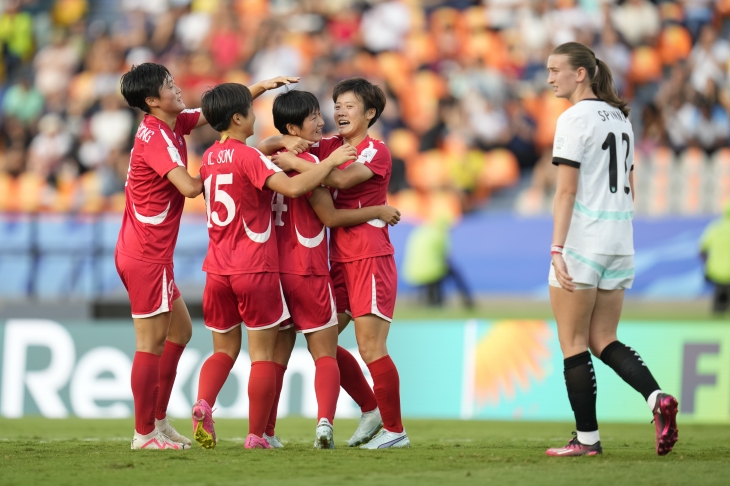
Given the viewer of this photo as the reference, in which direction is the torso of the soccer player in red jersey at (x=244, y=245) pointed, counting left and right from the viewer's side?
facing away from the viewer and to the right of the viewer

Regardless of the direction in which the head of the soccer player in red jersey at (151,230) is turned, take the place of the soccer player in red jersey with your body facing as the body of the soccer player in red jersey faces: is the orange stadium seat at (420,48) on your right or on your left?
on your left

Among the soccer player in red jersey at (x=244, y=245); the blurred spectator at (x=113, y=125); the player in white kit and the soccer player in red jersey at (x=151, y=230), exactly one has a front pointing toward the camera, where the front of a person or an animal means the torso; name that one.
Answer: the blurred spectator

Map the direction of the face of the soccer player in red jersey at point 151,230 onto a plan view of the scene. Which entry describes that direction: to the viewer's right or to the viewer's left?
to the viewer's right

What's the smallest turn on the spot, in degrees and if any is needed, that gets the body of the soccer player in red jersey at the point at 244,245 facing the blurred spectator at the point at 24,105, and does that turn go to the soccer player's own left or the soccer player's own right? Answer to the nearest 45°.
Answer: approximately 45° to the soccer player's own left

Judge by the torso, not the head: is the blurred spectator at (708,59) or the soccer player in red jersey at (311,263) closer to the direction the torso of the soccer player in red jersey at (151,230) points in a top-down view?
the soccer player in red jersey

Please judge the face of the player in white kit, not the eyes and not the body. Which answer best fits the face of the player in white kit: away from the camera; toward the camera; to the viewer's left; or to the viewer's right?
to the viewer's left

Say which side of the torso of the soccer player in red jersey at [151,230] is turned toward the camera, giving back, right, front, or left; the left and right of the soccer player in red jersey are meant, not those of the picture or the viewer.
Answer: right

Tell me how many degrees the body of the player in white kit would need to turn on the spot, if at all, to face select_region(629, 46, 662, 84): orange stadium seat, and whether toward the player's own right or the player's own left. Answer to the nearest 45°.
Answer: approximately 45° to the player's own right
